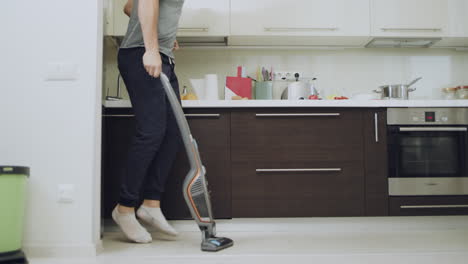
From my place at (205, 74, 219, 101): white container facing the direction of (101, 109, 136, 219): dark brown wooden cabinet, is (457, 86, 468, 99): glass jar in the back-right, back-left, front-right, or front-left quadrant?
back-left

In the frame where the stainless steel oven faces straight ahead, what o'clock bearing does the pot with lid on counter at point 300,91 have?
The pot with lid on counter is roughly at 3 o'clock from the stainless steel oven.

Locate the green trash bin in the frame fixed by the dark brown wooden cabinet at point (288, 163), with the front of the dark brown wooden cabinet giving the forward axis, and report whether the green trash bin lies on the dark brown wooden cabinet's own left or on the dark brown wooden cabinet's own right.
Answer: on the dark brown wooden cabinet's own right

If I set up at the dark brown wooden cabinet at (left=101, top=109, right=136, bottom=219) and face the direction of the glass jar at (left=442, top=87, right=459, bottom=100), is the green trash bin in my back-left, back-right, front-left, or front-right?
back-right

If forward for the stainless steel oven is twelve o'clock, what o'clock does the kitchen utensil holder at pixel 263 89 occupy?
The kitchen utensil holder is roughly at 3 o'clock from the stainless steel oven.

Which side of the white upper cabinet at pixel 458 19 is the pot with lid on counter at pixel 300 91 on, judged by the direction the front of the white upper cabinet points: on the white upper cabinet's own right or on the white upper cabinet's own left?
on the white upper cabinet's own right

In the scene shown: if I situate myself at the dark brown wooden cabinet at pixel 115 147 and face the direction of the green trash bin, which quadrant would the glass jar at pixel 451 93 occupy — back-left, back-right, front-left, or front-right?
back-left

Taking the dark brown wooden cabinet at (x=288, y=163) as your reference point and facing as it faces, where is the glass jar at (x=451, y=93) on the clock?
The glass jar is roughly at 8 o'clock from the dark brown wooden cabinet.

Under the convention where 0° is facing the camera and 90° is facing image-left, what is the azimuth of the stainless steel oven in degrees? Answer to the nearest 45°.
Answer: approximately 0°
